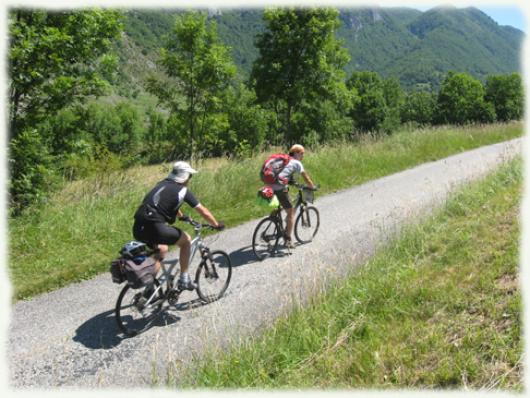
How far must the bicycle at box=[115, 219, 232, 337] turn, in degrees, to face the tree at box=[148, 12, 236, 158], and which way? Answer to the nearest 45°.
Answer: approximately 45° to its left

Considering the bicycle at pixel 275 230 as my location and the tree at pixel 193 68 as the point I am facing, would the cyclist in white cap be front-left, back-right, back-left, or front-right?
back-left

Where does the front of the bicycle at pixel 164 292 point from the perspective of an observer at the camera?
facing away from the viewer and to the right of the viewer

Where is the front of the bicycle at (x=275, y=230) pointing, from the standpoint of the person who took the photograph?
facing away from the viewer and to the right of the viewer

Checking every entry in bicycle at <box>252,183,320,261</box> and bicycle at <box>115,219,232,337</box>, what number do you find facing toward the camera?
0

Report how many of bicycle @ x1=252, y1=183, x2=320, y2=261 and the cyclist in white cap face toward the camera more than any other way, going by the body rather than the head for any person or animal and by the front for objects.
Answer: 0

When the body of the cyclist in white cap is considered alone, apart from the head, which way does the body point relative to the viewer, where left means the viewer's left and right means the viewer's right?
facing away from the viewer and to the right of the viewer

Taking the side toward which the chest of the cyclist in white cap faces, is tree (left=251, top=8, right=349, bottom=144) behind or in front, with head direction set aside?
in front

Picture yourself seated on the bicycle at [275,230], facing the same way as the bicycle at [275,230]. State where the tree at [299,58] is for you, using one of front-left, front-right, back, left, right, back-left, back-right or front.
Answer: front-left

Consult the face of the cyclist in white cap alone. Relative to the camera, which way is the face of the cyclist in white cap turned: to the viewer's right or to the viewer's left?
to the viewer's right

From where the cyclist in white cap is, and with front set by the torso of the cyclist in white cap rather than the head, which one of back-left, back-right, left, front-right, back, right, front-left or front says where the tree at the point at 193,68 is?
front-left

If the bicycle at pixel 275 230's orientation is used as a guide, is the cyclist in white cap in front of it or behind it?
behind
